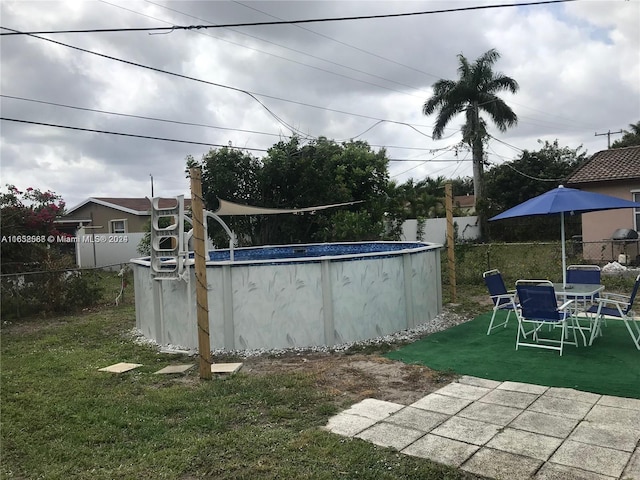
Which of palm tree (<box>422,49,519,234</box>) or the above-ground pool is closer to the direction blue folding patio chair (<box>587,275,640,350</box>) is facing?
the above-ground pool

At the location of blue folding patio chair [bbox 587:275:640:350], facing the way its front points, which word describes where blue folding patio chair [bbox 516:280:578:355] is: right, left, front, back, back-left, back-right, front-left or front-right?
front-left

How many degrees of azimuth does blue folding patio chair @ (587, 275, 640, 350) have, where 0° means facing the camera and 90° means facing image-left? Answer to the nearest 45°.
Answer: approximately 90°

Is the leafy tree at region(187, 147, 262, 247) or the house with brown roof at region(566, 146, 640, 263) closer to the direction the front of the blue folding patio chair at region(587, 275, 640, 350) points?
the leafy tree

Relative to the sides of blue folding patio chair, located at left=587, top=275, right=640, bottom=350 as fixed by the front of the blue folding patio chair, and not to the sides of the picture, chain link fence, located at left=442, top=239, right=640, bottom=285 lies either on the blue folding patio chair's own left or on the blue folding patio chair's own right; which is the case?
on the blue folding patio chair's own right

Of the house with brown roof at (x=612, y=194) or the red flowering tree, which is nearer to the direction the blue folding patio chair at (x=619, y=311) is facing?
the red flowering tree

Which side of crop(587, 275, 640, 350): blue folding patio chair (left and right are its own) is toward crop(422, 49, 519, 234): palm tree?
right

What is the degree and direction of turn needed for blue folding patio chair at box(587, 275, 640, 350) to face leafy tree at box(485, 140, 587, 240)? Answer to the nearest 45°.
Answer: approximately 90° to its right

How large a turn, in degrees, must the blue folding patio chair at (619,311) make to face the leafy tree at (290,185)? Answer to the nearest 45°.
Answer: approximately 45° to its right

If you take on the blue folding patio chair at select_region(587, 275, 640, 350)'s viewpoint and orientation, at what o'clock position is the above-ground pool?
The above-ground pool is roughly at 11 o'clock from the blue folding patio chair.

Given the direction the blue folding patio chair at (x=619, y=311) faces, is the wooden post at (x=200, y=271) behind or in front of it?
in front

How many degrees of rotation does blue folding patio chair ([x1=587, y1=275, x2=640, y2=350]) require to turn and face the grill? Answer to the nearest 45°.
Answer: approximately 90° to its right
